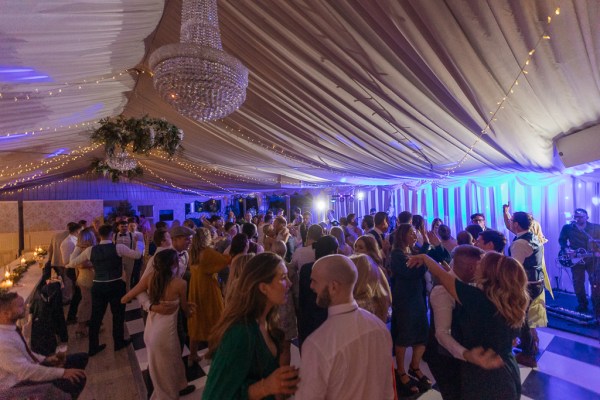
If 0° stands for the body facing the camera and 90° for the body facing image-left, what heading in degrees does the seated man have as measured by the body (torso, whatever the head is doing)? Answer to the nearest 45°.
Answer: approximately 270°

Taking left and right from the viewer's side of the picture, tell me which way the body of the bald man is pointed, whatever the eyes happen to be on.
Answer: facing away from the viewer and to the left of the viewer

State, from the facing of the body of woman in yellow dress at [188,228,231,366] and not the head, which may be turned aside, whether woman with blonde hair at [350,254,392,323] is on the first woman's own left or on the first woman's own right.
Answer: on the first woman's own right

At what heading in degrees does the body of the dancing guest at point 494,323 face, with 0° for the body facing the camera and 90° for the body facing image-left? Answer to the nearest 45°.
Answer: approximately 135°

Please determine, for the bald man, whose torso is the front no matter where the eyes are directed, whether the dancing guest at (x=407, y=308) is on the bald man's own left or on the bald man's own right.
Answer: on the bald man's own right
